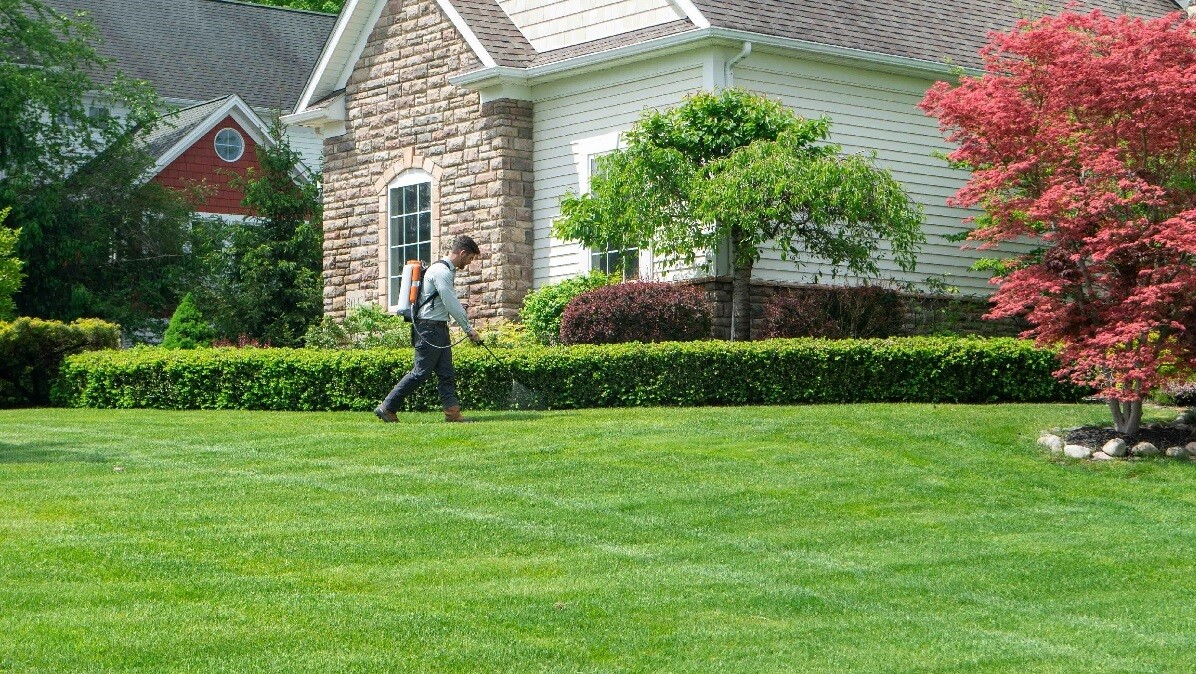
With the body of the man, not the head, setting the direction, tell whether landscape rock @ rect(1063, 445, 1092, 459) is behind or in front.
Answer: in front

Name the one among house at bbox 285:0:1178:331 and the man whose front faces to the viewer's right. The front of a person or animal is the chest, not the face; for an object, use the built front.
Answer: the man

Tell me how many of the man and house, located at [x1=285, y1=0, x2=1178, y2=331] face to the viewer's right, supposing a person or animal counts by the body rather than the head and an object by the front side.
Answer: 1

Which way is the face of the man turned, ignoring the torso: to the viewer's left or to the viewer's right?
to the viewer's right

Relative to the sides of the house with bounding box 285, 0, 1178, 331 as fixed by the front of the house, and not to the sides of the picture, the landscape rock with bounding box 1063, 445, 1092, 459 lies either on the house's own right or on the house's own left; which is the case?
on the house's own left

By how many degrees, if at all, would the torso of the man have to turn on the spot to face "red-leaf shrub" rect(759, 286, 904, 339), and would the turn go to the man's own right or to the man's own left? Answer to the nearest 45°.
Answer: approximately 45° to the man's own left

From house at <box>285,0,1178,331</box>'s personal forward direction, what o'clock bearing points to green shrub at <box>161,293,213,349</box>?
The green shrub is roughly at 2 o'clock from the house.

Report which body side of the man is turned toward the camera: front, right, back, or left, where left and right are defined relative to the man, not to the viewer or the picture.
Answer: right

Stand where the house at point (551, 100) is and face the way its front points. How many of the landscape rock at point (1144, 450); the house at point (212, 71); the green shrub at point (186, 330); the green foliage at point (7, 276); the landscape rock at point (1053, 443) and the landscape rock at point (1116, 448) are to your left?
3

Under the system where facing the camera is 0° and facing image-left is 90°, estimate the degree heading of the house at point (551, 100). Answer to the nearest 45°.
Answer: approximately 45°

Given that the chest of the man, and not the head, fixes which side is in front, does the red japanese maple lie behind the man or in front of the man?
in front
